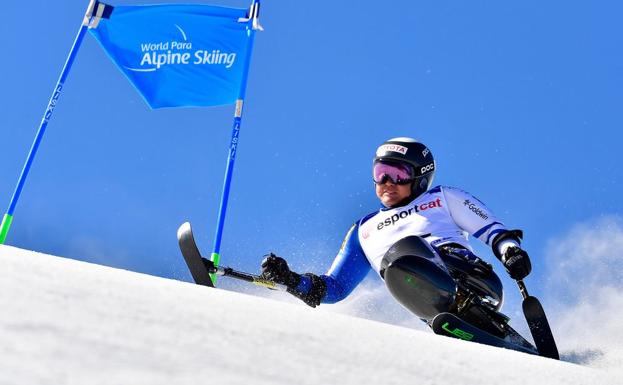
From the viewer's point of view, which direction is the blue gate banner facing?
toward the camera

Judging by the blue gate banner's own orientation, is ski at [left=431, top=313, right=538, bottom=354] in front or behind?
in front
